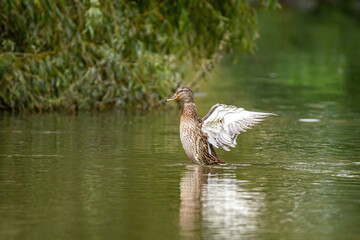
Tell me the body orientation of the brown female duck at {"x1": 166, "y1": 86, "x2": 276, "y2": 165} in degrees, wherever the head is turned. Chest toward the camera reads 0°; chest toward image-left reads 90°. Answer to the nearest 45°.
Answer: approximately 90°
